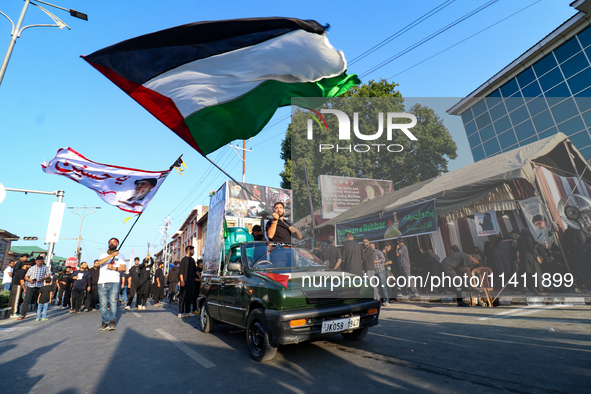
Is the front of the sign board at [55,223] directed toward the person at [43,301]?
yes

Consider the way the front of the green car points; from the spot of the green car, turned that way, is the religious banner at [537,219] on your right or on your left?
on your left

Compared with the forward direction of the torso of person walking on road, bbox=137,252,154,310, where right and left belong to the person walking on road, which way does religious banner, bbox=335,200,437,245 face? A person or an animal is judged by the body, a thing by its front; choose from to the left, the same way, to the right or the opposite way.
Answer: to the right

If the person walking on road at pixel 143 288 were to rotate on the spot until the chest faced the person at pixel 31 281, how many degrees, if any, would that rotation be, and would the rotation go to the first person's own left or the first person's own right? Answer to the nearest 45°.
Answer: approximately 90° to the first person's own right

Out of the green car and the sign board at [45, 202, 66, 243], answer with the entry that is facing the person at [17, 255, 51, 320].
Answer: the sign board

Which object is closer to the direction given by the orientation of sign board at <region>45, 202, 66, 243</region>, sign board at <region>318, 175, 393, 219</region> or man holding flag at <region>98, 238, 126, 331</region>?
the man holding flag
